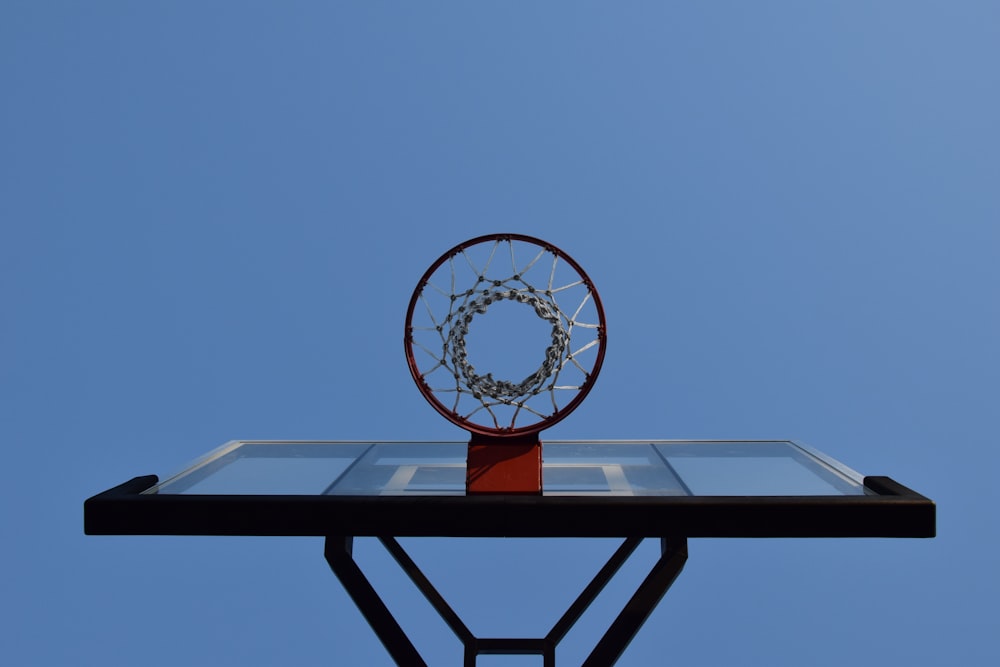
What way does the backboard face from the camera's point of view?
toward the camera
